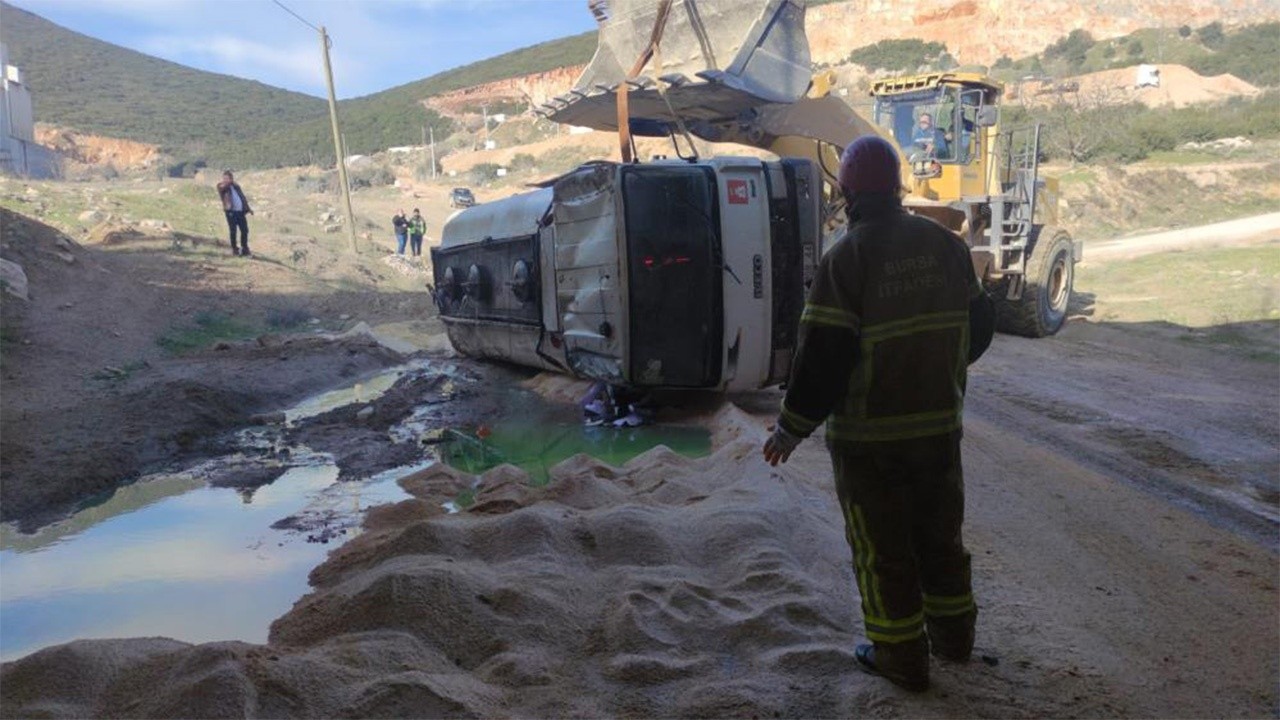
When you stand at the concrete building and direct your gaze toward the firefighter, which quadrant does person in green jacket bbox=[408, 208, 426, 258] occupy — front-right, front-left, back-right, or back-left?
front-left

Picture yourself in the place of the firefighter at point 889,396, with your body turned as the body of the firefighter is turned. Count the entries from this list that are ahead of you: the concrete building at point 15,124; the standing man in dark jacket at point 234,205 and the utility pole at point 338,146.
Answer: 3

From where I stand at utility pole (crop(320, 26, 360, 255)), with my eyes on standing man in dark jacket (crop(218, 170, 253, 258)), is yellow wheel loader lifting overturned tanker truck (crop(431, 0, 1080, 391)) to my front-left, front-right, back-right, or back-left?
front-left

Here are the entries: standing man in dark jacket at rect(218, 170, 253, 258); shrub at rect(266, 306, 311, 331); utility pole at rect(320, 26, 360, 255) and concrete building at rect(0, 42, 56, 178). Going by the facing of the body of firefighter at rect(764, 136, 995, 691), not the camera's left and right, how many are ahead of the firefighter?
4

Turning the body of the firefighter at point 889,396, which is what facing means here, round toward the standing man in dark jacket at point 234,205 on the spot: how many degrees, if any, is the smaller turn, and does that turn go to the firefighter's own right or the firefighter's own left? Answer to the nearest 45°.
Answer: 0° — they already face them

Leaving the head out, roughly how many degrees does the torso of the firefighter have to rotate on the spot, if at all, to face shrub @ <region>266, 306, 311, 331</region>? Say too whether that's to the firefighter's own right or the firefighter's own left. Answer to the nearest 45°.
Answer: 0° — they already face it

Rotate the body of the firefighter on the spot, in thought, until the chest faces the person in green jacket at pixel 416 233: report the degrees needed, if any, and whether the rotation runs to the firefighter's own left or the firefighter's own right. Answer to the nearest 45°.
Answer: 0° — they already face them

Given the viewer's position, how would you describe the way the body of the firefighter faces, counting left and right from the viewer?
facing away from the viewer and to the left of the viewer

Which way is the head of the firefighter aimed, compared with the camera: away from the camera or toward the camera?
away from the camera

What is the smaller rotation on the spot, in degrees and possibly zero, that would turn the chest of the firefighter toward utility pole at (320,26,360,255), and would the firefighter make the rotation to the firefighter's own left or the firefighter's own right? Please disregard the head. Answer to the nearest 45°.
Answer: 0° — they already face it

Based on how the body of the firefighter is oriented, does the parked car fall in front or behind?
in front

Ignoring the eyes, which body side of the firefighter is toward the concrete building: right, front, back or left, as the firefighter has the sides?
front

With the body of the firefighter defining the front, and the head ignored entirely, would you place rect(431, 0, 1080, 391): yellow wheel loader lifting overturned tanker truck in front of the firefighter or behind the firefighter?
in front
